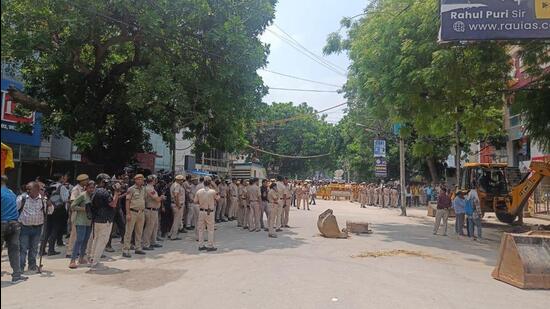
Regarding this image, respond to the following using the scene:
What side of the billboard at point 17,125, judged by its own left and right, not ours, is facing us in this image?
front

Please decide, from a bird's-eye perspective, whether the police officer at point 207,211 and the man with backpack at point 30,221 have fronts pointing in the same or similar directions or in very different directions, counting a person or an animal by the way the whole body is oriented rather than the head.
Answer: very different directions

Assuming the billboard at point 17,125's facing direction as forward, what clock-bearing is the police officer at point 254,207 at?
The police officer is roughly at 10 o'clock from the billboard.

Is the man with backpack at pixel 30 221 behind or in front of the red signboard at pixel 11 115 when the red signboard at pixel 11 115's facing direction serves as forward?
in front

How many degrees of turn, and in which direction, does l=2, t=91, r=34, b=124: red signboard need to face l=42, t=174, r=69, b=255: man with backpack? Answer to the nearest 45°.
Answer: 0° — it already faces them

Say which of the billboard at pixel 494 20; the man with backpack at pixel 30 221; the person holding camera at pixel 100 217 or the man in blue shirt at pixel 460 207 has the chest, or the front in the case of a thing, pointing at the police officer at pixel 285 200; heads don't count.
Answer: the person holding camera

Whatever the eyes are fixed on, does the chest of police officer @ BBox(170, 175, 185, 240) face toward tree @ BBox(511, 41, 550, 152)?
yes

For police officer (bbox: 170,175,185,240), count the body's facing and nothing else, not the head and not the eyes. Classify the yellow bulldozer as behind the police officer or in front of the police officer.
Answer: in front

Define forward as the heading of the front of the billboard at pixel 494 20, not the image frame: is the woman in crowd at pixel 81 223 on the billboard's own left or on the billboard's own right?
on the billboard's own right
